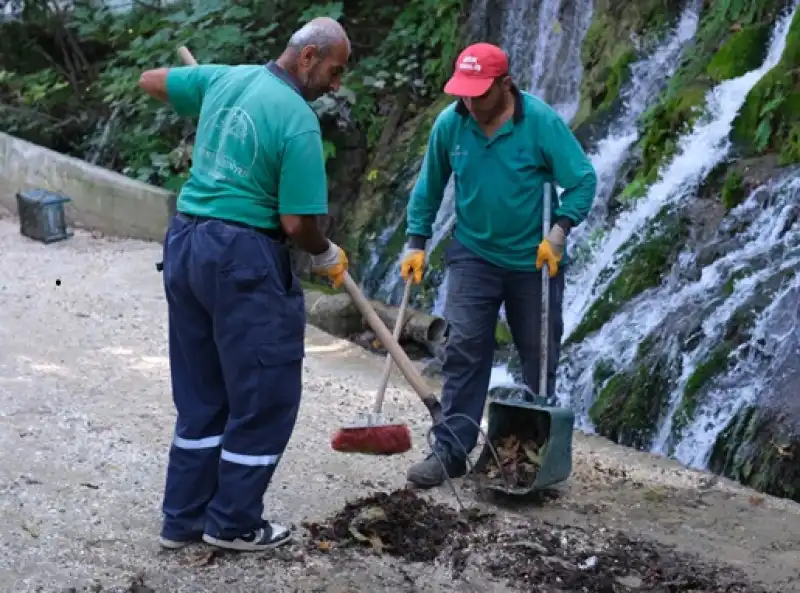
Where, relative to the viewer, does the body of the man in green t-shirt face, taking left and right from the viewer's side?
facing away from the viewer and to the right of the viewer

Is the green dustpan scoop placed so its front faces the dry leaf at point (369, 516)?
yes

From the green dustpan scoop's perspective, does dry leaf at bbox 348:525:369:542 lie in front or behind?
in front

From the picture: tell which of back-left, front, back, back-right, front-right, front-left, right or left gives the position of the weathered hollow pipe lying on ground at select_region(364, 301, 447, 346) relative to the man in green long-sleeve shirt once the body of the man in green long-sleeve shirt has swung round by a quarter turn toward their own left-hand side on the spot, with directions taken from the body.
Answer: back-left

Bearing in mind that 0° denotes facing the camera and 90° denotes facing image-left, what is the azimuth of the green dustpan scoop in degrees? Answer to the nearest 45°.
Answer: approximately 45°

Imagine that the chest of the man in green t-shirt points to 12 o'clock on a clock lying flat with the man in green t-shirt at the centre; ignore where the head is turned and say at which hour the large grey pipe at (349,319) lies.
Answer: The large grey pipe is roughly at 11 o'clock from the man in green t-shirt.

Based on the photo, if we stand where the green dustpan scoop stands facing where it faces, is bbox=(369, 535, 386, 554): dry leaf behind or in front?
in front

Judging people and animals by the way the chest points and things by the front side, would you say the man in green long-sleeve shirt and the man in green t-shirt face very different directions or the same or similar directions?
very different directions

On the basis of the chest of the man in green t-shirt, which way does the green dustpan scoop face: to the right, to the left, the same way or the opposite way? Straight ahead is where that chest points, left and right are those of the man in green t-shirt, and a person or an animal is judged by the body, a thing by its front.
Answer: the opposite way

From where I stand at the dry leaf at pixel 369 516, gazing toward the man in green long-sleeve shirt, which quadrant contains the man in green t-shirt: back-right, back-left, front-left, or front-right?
back-left
